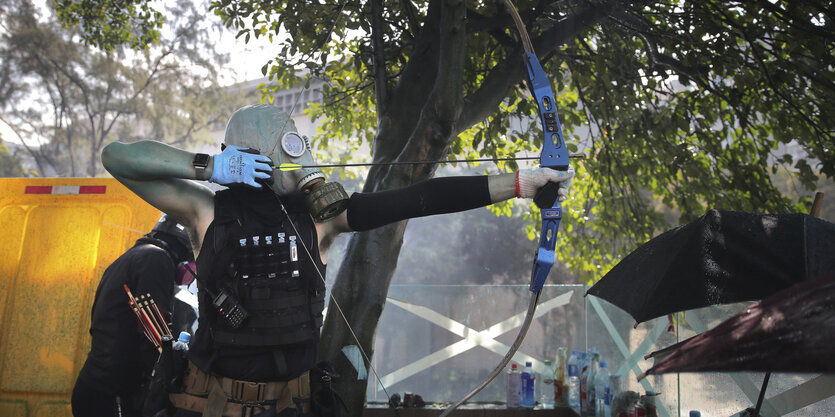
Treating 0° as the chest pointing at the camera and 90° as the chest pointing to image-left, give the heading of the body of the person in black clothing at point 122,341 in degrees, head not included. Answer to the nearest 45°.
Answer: approximately 270°

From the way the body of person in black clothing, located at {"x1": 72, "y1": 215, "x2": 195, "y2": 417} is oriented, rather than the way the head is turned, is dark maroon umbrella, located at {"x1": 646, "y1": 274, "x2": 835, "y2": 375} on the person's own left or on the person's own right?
on the person's own right

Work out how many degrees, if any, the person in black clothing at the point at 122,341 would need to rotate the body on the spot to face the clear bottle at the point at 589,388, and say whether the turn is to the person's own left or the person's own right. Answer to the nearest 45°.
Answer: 0° — they already face it

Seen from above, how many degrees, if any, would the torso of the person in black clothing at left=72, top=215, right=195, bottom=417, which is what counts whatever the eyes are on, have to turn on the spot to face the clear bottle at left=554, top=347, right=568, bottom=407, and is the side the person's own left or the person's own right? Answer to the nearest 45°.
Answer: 0° — they already face it

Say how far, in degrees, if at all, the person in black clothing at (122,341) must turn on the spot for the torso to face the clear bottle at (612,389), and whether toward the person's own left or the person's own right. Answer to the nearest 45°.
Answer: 0° — they already face it

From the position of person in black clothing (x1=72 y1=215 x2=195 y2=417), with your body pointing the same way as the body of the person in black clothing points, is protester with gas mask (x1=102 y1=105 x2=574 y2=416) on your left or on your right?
on your right

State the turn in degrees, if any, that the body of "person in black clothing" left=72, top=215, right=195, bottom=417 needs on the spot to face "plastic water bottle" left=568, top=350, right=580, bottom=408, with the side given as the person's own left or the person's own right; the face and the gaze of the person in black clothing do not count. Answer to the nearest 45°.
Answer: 0° — they already face it

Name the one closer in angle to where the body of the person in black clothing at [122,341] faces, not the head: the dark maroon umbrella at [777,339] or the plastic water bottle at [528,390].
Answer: the plastic water bottle

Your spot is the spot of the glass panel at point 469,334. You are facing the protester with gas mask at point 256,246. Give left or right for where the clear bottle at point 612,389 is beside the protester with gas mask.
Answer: left
